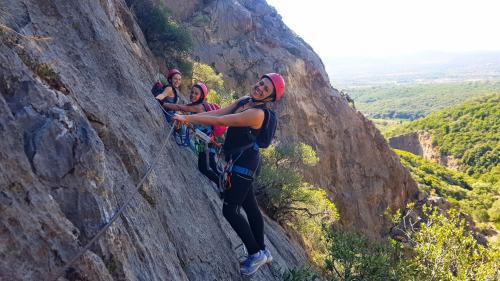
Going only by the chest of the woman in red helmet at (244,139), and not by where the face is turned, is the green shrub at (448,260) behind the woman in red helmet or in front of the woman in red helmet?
behind

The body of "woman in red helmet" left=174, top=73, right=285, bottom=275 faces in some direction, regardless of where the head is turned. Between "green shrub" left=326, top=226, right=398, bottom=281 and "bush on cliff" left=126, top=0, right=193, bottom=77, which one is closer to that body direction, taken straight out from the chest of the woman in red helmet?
the bush on cliff

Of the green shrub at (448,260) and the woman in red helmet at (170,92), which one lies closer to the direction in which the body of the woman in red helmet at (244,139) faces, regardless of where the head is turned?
the woman in red helmet

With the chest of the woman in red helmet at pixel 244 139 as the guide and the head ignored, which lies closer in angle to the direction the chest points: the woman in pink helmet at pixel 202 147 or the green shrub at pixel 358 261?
the woman in pink helmet

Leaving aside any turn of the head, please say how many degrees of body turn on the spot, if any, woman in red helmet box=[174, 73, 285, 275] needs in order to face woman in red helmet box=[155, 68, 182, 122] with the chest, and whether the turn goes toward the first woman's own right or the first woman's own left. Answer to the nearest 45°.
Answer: approximately 90° to the first woman's own right

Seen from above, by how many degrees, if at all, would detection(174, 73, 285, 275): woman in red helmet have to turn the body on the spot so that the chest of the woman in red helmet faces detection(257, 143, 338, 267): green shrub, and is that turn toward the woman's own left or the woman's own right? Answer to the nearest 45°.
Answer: approximately 90° to the woman's own right

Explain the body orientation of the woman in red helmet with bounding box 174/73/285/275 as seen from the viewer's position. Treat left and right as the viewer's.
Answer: facing to the left of the viewer

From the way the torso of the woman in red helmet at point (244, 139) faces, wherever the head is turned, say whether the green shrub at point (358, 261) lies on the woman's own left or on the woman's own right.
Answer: on the woman's own right
